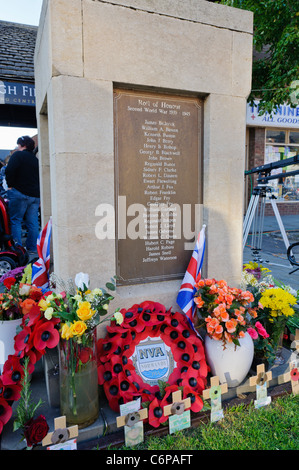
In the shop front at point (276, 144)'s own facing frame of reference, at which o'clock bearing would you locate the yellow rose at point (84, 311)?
The yellow rose is roughly at 12 o'clock from the shop front.

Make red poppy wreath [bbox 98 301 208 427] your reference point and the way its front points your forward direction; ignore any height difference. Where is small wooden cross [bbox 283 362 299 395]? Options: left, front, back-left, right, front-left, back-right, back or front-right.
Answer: left

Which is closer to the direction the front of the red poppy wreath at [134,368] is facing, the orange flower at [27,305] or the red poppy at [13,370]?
the red poppy

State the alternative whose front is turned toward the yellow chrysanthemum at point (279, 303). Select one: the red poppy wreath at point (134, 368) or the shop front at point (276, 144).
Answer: the shop front

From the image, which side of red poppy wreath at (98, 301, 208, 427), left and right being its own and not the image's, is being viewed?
front

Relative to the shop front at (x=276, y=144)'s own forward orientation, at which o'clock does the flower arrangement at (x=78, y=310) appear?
The flower arrangement is roughly at 12 o'clock from the shop front.

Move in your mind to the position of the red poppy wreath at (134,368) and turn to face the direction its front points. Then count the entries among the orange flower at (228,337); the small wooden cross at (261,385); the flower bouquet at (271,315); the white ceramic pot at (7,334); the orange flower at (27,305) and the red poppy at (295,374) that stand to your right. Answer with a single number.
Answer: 2

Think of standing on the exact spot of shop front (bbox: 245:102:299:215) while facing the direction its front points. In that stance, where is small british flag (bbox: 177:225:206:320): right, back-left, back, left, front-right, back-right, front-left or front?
front

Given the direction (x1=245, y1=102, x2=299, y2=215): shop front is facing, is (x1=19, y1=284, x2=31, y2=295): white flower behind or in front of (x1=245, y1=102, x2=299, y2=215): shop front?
in front

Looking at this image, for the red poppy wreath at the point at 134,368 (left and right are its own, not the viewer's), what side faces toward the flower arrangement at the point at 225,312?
left

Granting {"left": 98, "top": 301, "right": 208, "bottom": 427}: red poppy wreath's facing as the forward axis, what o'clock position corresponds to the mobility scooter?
The mobility scooter is roughly at 5 o'clock from the red poppy wreath.

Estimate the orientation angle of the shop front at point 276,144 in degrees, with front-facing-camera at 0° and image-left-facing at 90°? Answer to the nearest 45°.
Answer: approximately 0°

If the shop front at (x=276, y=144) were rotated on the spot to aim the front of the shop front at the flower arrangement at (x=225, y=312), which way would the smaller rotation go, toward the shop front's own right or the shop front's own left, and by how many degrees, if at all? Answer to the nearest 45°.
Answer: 0° — it already faces it
